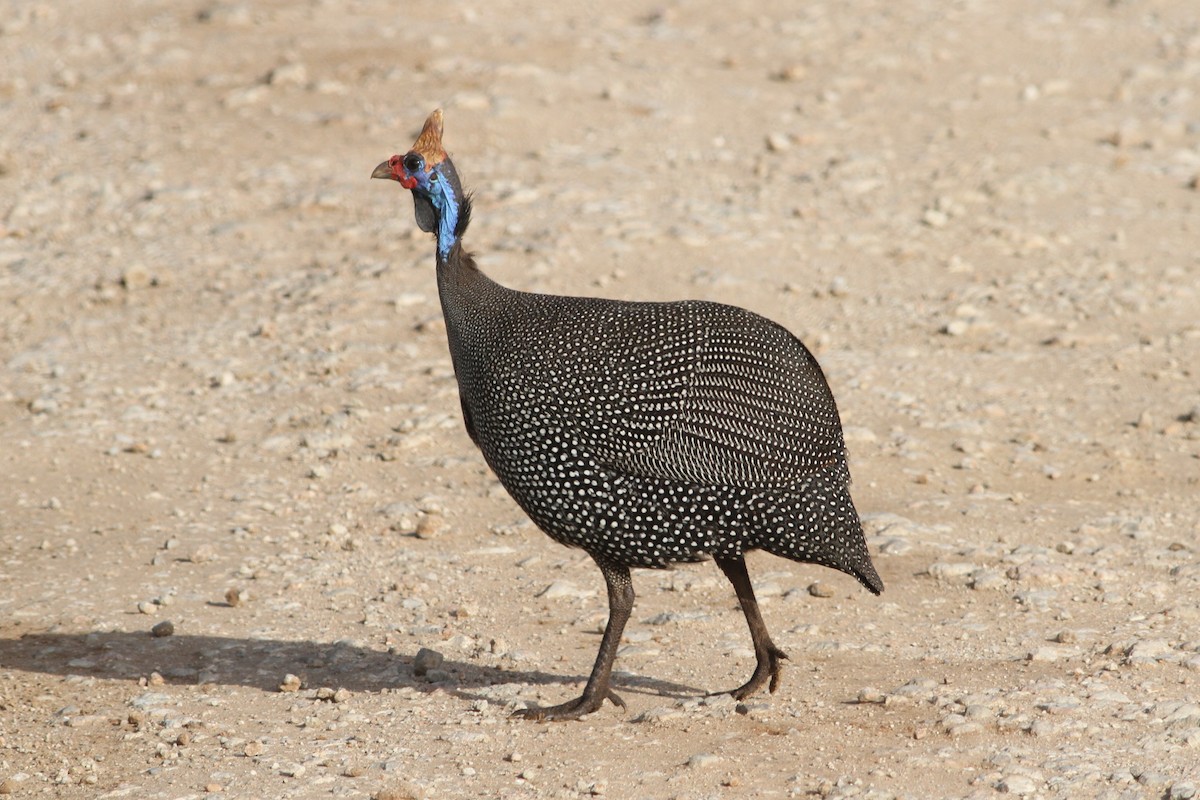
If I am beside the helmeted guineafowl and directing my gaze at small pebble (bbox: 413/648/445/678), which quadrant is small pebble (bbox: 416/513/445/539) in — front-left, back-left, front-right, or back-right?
front-right

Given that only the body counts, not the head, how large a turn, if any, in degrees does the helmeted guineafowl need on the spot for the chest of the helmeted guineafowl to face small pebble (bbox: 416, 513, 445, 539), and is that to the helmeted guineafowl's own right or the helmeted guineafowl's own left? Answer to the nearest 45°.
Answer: approximately 45° to the helmeted guineafowl's own right

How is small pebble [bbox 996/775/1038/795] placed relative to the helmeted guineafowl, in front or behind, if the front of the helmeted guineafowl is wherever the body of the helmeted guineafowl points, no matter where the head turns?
behind

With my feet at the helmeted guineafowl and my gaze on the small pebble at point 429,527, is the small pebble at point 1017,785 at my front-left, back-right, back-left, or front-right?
back-right

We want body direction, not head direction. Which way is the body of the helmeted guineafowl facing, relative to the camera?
to the viewer's left
